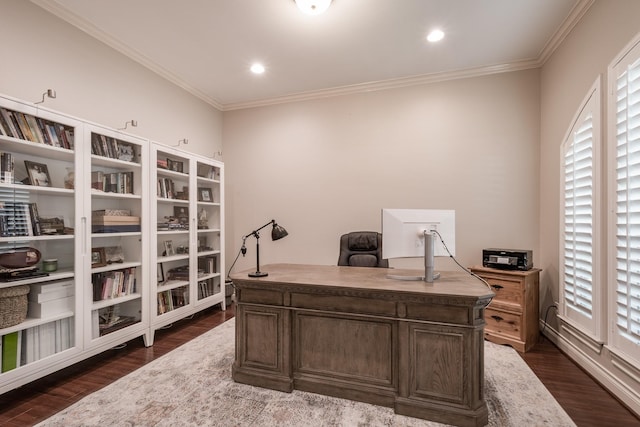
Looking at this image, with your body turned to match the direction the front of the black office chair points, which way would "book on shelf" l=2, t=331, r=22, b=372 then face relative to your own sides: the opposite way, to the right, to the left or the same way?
to the left

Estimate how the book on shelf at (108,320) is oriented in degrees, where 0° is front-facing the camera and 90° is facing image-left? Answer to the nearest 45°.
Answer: approximately 315°

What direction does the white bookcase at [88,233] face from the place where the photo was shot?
facing the viewer and to the right of the viewer

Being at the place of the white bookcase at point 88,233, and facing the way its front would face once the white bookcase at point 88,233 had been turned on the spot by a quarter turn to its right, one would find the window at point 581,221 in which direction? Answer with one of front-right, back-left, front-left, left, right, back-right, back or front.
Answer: left

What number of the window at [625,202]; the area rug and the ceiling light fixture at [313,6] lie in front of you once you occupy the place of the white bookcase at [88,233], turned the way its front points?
3

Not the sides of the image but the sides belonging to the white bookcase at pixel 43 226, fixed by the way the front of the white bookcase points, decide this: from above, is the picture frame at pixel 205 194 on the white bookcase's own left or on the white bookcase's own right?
on the white bookcase's own left

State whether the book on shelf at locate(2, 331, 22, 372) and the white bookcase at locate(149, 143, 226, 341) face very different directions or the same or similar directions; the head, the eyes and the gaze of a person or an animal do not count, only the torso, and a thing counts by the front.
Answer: same or similar directions

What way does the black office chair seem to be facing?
toward the camera

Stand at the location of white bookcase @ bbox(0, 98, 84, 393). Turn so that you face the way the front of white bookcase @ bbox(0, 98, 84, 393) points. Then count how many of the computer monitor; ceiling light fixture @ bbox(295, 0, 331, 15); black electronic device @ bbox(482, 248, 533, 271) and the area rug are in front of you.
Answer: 4

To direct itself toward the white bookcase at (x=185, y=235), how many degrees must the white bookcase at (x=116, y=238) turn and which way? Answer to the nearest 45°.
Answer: approximately 90° to its left

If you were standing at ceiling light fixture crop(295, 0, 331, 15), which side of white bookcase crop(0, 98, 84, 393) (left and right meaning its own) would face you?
front

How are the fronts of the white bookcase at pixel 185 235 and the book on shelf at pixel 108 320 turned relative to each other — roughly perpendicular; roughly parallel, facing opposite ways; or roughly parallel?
roughly parallel

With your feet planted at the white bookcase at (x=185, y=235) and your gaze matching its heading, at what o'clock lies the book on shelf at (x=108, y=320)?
The book on shelf is roughly at 3 o'clock from the white bookcase.

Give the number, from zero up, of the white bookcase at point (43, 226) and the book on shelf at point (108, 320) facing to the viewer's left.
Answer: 0

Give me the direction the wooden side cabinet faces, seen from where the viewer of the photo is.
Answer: facing the viewer and to the left of the viewer
